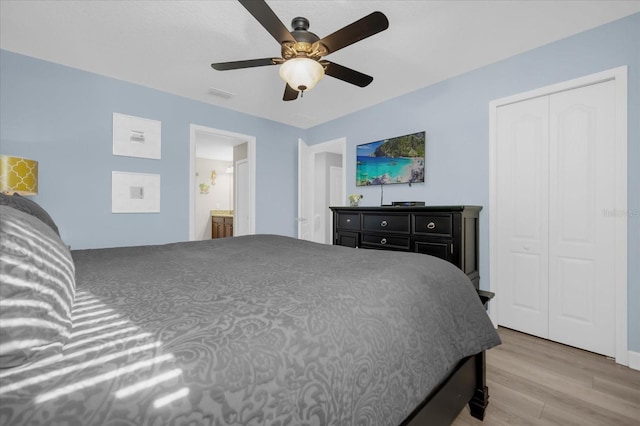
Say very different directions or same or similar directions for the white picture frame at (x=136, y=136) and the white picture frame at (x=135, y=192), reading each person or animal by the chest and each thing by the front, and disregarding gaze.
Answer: same or similar directions

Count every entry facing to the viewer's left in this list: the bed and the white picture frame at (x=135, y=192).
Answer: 0

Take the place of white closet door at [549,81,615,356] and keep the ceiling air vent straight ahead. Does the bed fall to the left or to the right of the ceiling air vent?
left

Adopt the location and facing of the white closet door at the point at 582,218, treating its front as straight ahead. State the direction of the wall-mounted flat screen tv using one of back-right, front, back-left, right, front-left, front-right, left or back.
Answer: front-right

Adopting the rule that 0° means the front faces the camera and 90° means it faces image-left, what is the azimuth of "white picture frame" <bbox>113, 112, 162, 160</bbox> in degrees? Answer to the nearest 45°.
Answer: approximately 315°

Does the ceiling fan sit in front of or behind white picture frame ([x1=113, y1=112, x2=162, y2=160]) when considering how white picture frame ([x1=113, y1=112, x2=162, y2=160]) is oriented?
in front

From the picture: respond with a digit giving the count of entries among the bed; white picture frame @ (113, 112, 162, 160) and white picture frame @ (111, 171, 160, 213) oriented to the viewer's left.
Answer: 0

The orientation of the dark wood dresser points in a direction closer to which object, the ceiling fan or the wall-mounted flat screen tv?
the ceiling fan

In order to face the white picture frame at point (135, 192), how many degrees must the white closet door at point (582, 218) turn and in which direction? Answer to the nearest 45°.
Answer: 0° — it already faces it

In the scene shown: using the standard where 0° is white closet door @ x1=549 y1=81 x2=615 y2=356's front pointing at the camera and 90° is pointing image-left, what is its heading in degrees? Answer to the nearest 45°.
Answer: approximately 45°

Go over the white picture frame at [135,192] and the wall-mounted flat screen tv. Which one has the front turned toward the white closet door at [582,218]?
the white picture frame

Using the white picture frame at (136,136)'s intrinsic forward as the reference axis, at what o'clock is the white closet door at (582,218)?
The white closet door is roughly at 12 o'clock from the white picture frame.

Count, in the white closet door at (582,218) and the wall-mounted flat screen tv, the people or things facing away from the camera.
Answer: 0

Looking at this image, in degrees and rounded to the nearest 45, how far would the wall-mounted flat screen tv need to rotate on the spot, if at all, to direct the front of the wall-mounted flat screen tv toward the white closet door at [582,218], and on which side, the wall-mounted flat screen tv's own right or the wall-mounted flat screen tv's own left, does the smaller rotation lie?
approximately 90° to the wall-mounted flat screen tv's own left

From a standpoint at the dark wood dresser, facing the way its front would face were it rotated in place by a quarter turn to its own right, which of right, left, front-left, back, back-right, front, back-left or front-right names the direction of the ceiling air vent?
front-left
